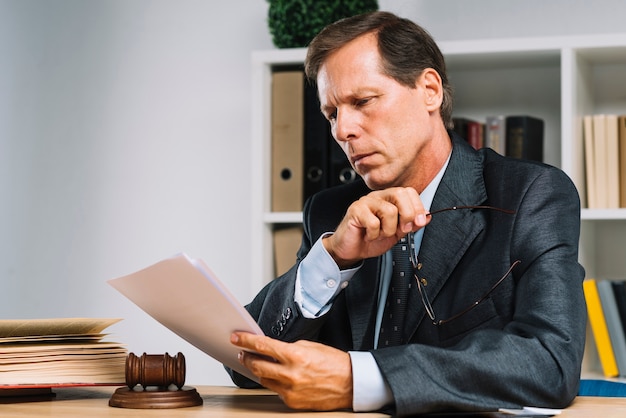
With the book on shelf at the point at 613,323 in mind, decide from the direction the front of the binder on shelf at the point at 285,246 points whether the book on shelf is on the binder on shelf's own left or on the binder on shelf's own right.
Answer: on the binder on shelf's own left

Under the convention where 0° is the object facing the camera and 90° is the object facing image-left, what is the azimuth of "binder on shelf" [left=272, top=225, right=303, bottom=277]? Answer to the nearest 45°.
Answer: approximately 0°

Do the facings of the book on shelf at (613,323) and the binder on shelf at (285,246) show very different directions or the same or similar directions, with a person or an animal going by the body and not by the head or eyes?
same or similar directions

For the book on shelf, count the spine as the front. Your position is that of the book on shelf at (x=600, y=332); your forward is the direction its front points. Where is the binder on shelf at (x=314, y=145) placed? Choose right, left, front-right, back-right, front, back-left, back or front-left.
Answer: right

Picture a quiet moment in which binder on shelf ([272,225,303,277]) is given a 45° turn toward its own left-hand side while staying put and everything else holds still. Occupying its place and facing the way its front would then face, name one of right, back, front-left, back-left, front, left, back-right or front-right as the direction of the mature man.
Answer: front-right

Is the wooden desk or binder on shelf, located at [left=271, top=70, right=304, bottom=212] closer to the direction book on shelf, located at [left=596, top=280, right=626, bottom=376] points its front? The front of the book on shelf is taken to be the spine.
the wooden desk

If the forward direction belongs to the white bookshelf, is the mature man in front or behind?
in front

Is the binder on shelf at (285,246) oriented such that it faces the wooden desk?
yes

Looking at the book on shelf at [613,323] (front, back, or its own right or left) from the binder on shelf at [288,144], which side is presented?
right

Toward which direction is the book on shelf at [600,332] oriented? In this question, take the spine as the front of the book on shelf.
toward the camera

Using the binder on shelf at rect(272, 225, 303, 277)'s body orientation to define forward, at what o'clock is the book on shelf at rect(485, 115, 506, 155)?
The book on shelf is roughly at 9 o'clock from the binder on shelf.

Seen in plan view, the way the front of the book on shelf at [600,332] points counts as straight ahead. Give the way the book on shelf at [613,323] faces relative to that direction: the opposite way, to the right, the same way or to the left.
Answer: the same way

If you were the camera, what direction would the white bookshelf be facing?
facing the viewer

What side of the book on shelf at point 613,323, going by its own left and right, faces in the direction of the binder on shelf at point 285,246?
right

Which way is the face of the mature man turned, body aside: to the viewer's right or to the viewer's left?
to the viewer's left
